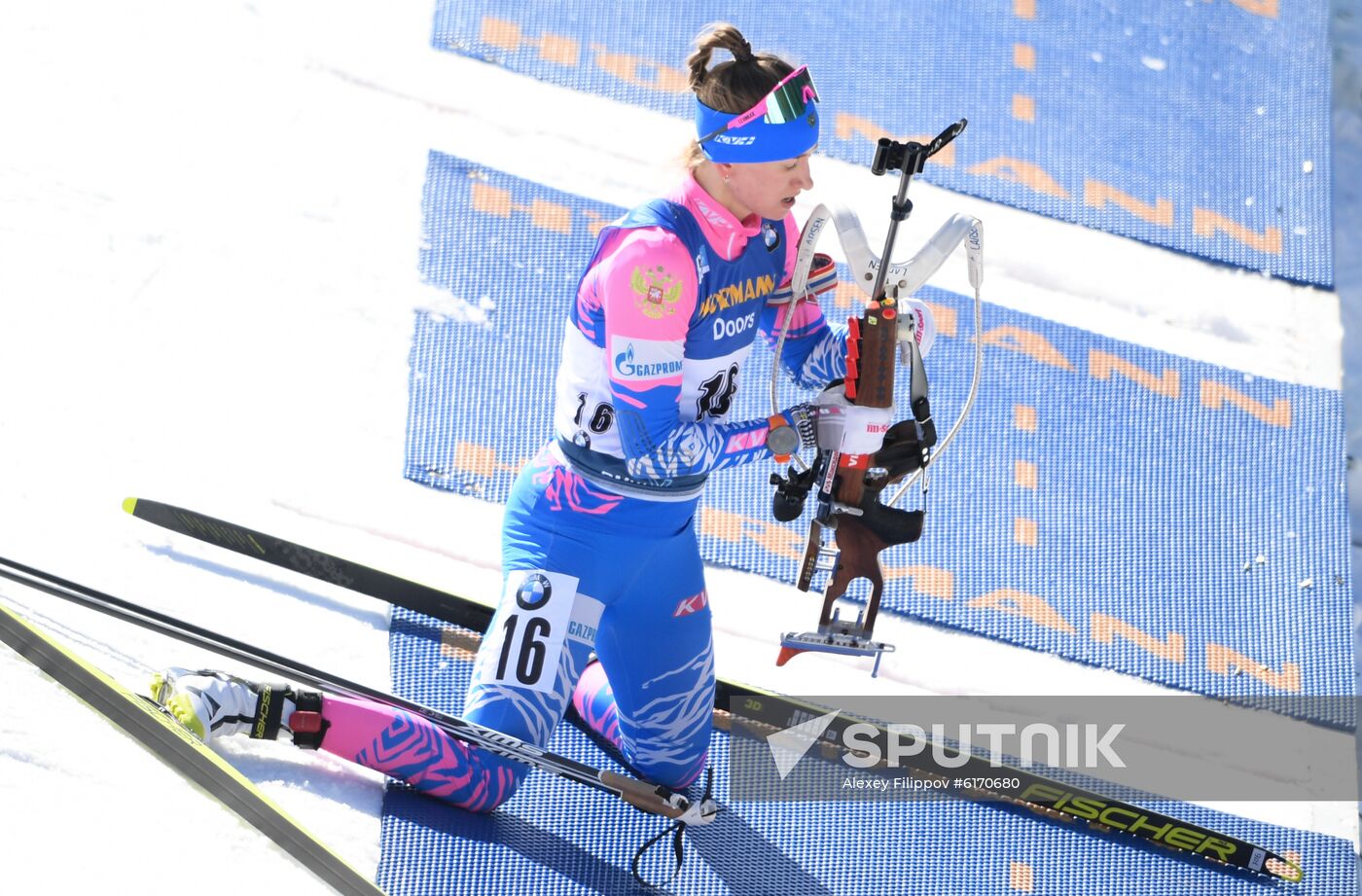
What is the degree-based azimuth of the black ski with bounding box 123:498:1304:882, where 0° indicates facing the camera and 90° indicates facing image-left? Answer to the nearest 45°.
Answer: approximately 315°

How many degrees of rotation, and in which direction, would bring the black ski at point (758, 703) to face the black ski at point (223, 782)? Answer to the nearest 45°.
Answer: approximately 90° to its right
